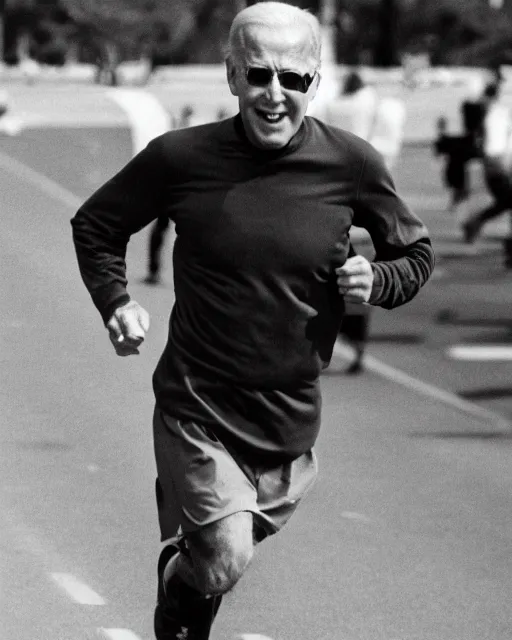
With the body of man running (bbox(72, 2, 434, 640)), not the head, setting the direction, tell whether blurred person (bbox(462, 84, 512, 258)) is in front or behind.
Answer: behind

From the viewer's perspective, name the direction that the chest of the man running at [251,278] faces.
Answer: toward the camera

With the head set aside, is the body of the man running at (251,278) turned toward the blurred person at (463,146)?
no

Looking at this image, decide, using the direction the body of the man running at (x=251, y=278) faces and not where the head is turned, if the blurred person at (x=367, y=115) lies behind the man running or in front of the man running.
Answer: behind

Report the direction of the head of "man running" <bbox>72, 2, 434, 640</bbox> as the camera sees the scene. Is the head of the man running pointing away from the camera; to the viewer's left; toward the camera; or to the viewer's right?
toward the camera

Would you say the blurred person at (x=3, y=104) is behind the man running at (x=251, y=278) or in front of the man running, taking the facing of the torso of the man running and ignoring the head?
behind

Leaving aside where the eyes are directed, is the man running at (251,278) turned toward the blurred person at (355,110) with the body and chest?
no

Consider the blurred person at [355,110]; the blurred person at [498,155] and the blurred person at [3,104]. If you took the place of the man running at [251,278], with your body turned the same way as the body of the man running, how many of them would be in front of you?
0
